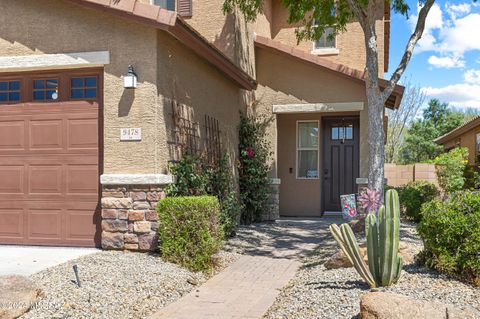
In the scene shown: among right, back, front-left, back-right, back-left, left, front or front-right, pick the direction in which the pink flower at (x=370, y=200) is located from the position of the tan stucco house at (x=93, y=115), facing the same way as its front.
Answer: left

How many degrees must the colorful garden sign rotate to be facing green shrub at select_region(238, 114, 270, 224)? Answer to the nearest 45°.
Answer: approximately 90° to its right

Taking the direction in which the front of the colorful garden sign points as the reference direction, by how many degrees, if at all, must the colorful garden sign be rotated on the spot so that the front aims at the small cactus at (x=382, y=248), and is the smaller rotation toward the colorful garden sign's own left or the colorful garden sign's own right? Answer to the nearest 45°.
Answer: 0° — it already faces it

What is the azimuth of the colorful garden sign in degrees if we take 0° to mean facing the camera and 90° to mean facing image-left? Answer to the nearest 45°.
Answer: approximately 0°

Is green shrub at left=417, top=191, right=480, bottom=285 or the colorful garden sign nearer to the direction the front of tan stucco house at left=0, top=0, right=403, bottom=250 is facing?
the green shrub

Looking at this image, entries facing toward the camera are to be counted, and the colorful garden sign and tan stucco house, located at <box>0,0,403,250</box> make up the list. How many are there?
2

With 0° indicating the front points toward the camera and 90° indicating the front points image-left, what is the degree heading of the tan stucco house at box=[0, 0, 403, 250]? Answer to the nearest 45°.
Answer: approximately 0°

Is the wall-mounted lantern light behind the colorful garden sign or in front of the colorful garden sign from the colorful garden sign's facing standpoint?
in front

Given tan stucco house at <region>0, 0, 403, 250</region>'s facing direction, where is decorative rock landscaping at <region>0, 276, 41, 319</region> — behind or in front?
in front

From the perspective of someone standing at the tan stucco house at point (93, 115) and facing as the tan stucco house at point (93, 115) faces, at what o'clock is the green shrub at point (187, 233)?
The green shrub is roughly at 10 o'clock from the tan stucco house.
